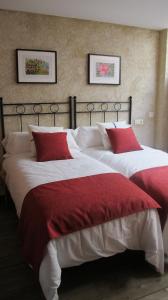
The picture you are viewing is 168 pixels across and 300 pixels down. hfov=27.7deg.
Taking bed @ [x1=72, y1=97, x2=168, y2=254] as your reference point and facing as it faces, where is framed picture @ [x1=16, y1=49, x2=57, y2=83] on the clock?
The framed picture is roughly at 5 o'clock from the bed.

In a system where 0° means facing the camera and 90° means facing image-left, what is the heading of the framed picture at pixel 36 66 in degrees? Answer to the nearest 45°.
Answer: approximately 0°

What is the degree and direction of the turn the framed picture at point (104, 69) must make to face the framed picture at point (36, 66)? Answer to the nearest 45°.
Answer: approximately 45° to its right

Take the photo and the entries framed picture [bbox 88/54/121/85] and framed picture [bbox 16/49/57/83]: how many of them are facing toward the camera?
2

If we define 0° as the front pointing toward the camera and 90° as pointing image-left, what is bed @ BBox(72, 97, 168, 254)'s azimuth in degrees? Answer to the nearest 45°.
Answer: approximately 315°
